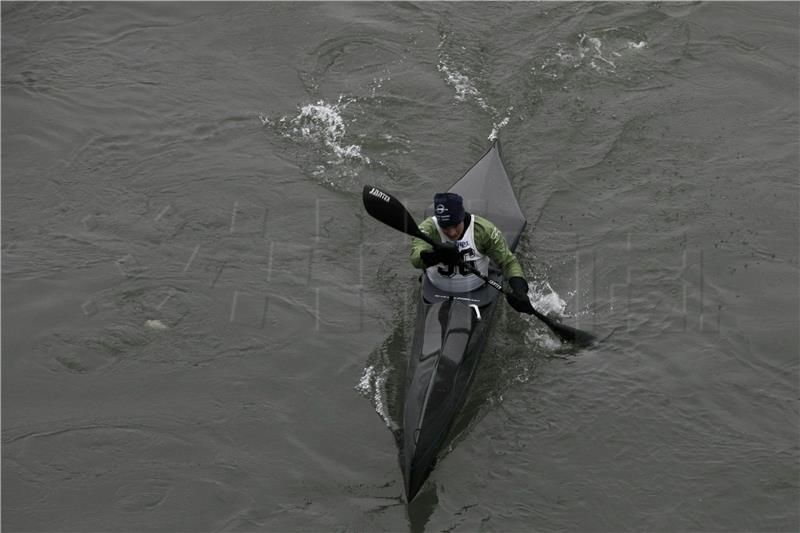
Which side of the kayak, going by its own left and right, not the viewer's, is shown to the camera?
front

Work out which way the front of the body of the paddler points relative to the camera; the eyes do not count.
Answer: toward the camera
